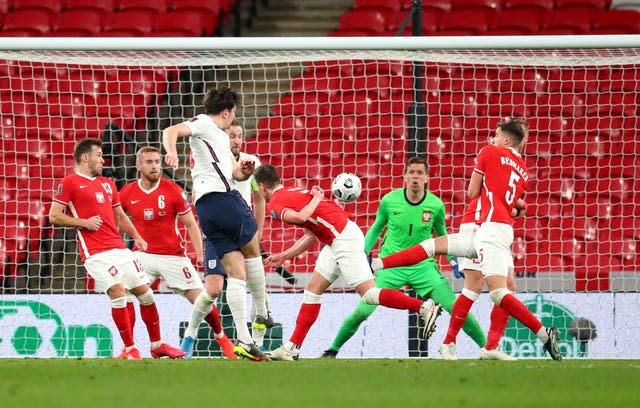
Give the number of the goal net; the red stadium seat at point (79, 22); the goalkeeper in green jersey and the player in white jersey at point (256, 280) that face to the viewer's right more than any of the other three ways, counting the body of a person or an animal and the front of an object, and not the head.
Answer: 0

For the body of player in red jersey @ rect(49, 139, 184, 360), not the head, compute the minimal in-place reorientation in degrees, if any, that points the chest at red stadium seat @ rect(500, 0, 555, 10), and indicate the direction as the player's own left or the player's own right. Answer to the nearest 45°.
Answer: approximately 90° to the player's own left

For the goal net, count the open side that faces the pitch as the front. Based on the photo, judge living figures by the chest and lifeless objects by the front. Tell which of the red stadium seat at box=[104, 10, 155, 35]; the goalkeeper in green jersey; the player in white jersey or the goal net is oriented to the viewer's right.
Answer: the player in white jersey

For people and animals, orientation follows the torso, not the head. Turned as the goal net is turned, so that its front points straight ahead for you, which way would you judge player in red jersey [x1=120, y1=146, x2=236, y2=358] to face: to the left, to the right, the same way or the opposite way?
the same way

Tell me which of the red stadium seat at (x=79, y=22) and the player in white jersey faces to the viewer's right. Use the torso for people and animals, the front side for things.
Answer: the player in white jersey

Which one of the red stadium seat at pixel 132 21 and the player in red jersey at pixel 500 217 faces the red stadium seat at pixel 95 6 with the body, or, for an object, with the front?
the player in red jersey

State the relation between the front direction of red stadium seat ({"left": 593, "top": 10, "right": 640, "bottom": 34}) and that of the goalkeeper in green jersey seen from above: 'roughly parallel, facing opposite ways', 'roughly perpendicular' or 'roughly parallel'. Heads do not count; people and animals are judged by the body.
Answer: roughly parallel

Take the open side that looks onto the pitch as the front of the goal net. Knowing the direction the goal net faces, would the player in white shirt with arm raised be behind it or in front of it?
in front

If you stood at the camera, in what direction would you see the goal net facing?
facing the viewer

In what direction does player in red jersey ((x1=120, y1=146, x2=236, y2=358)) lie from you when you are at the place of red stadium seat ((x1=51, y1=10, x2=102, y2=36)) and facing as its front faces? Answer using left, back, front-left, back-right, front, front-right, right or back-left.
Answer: front

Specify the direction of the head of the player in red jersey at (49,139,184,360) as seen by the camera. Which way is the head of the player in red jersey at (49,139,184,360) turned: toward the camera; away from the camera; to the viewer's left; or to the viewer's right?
to the viewer's right

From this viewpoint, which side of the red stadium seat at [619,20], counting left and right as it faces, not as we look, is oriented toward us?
front

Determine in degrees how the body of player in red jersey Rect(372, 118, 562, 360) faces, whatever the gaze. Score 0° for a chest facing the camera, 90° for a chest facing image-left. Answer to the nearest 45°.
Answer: approximately 135°

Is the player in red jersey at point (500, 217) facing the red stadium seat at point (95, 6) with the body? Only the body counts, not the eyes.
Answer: yes
